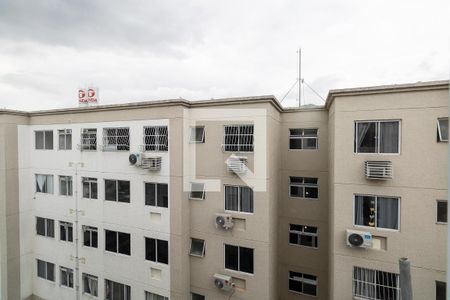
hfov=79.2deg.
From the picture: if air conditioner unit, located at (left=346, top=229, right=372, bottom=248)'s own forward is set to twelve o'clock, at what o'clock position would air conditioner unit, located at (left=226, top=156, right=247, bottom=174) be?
air conditioner unit, located at (left=226, top=156, right=247, bottom=174) is roughly at 3 o'clock from air conditioner unit, located at (left=346, top=229, right=372, bottom=248).

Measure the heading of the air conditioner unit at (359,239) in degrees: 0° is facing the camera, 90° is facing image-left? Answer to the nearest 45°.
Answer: approximately 0°

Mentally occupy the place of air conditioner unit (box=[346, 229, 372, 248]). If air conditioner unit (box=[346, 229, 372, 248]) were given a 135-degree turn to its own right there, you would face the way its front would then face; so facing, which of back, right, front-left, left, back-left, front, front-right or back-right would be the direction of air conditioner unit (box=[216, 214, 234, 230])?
front-left

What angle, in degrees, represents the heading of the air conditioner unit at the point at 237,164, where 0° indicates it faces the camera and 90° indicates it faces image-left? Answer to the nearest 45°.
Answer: approximately 0°

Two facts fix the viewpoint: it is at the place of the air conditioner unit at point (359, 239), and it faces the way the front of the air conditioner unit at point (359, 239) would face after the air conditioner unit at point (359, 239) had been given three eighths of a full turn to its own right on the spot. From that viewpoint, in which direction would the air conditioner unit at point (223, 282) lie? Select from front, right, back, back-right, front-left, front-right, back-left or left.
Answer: front-left

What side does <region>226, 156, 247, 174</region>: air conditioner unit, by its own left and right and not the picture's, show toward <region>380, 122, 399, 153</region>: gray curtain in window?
left

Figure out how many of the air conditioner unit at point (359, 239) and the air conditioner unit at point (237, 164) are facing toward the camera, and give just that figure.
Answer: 2

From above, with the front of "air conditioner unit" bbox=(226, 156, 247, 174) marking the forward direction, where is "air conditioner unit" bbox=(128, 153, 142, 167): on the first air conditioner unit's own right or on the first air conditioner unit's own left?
on the first air conditioner unit's own right

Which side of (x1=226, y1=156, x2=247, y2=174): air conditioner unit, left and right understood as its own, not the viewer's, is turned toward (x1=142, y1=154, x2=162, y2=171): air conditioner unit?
right
